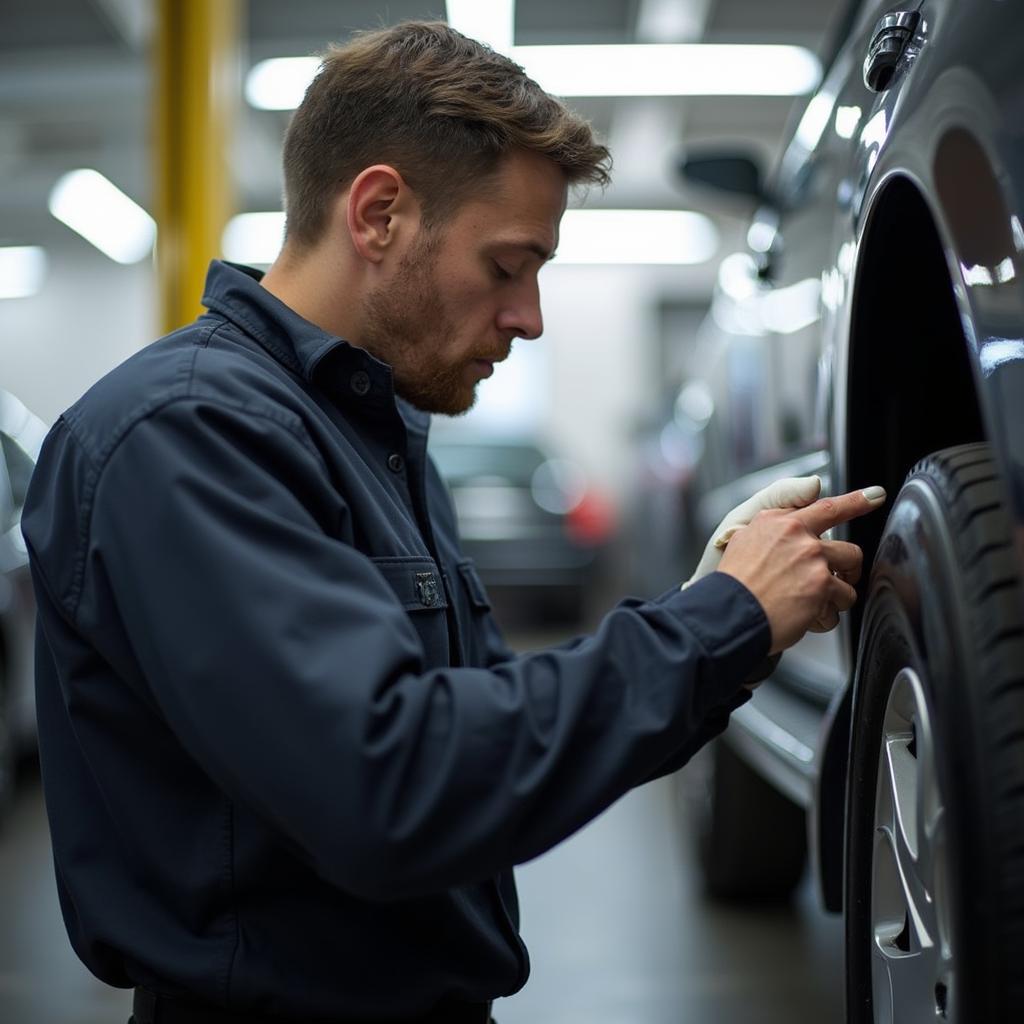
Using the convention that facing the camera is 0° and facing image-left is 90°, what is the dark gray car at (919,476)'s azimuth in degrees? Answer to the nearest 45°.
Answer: approximately 180°

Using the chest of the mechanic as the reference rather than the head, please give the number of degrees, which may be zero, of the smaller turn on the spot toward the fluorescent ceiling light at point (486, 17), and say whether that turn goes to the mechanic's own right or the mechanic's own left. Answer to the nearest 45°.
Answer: approximately 90° to the mechanic's own left

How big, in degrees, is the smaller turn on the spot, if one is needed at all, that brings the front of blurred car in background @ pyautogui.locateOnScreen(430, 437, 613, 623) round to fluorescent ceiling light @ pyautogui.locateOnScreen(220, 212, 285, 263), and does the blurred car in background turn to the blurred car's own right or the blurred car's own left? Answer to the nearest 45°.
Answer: approximately 45° to the blurred car's own left

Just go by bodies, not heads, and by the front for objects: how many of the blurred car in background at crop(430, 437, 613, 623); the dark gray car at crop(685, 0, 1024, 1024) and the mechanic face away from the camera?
2

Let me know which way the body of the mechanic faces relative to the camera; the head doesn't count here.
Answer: to the viewer's right

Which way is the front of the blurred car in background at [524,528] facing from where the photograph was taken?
facing away from the viewer

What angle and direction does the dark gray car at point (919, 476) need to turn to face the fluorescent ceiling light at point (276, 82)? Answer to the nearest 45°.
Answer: approximately 45° to its left

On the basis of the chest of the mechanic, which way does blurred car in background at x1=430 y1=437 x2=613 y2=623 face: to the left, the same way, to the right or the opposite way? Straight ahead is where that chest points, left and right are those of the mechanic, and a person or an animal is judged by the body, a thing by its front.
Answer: to the left

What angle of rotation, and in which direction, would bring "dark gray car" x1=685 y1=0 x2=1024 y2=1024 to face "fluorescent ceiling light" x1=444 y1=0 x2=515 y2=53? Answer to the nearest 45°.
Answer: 0° — it already faces it

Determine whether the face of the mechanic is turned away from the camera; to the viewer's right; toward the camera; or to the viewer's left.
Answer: to the viewer's right
